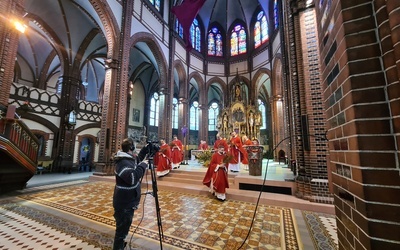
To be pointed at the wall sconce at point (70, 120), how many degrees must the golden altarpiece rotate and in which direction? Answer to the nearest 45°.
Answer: approximately 45° to its right

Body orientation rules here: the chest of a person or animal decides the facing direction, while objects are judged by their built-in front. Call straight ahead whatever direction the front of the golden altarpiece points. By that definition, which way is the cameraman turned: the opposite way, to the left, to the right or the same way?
the opposite way

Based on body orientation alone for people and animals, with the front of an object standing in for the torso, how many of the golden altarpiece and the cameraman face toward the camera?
1

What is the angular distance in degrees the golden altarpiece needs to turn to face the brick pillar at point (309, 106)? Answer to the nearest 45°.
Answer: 0° — it already faces it

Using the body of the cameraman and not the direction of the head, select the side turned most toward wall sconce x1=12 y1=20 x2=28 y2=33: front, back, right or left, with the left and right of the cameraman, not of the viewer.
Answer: left

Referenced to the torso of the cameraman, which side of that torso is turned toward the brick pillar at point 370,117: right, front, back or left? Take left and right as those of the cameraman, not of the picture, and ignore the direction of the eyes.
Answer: right

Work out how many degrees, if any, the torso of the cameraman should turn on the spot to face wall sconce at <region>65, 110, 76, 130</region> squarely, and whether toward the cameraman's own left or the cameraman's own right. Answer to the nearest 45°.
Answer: approximately 45° to the cameraman's own left

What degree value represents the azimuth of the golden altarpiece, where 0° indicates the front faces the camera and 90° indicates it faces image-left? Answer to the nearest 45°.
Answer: approximately 0°

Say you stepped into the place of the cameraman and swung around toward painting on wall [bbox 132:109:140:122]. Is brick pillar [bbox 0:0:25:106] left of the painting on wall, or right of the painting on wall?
left

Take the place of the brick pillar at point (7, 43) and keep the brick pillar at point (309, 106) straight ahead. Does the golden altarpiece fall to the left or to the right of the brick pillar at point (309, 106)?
left
